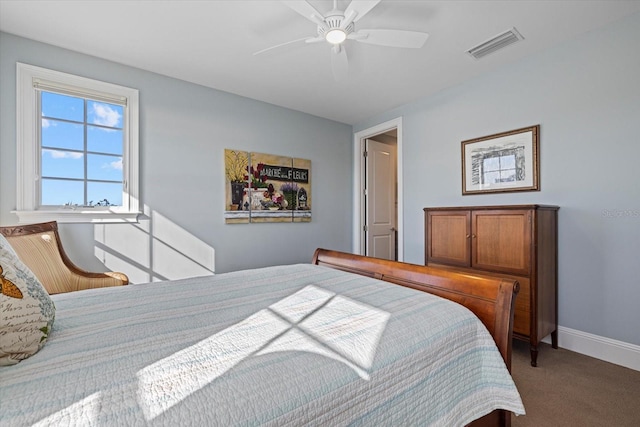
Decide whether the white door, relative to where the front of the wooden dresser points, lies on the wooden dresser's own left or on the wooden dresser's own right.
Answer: on the wooden dresser's own right

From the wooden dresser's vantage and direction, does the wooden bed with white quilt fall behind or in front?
in front

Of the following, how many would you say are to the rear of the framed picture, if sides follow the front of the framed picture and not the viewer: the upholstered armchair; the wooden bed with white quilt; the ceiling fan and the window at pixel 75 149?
0

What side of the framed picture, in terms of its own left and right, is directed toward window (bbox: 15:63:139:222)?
front

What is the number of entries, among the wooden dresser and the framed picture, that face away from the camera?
0

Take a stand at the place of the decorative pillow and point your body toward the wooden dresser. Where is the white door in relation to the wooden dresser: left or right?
left

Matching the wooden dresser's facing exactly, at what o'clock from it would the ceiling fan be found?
The ceiling fan is roughly at 12 o'clock from the wooden dresser.

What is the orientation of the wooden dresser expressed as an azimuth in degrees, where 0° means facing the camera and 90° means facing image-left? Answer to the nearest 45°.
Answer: approximately 45°

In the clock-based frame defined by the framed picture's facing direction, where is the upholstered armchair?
The upholstered armchair is roughly at 12 o'clock from the framed picture.

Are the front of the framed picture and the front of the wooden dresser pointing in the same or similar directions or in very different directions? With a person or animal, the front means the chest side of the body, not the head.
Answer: same or similar directions

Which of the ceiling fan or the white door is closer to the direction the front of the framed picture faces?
the ceiling fan

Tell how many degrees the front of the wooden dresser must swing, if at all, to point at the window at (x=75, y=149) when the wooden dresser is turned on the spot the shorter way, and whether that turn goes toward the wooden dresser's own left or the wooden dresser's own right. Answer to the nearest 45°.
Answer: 0° — it already faces it

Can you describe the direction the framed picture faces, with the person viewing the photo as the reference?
facing the viewer and to the left of the viewer

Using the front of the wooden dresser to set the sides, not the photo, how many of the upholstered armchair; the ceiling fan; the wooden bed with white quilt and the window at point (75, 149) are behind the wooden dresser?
0

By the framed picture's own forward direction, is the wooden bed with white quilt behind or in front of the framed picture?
in front
